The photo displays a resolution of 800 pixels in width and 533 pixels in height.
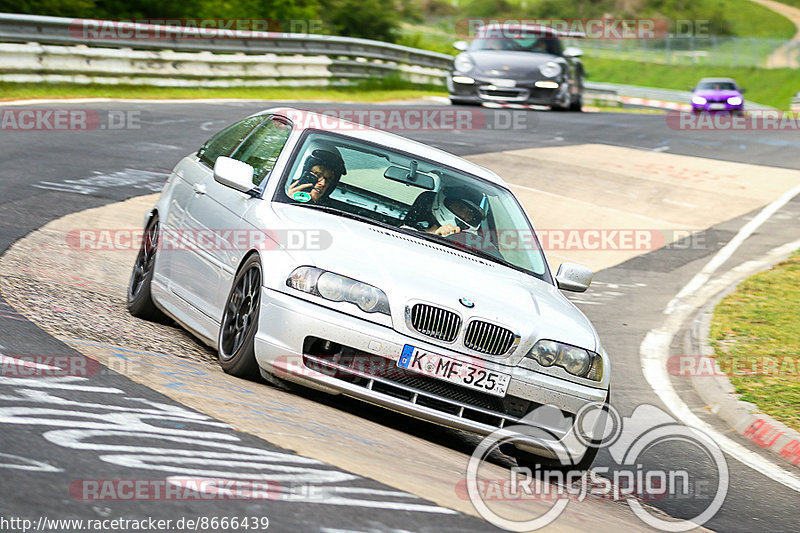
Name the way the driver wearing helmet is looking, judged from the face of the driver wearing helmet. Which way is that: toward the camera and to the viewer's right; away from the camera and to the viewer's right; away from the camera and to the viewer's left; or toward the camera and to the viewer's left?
toward the camera and to the viewer's right

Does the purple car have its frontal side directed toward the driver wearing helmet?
yes

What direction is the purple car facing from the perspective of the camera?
toward the camera

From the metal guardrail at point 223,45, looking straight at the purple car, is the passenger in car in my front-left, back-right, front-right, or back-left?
back-right

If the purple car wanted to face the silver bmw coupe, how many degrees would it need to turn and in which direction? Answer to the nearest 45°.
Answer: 0° — it already faces it

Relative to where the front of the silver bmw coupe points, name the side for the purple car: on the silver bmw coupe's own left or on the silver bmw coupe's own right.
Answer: on the silver bmw coupe's own left

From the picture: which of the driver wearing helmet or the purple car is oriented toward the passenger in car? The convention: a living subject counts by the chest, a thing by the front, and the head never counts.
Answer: the purple car

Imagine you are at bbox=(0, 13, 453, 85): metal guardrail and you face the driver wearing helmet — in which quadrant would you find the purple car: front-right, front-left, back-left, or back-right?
back-left

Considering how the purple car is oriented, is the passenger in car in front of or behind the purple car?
in front

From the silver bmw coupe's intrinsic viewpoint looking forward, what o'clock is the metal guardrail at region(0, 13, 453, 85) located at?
The metal guardrail is roughly at 7 o'clock from the silver bmw coupe.

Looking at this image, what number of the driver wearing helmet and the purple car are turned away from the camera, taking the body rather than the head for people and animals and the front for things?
0

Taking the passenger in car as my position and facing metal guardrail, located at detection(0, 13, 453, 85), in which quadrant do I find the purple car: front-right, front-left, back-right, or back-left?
front-right

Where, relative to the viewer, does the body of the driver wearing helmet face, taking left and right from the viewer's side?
facing the viewer and to the right of the viewer

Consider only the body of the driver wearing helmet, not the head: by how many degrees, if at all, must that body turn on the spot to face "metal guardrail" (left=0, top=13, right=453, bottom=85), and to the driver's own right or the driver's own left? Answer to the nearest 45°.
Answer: approximately 135° to the driver's own left
